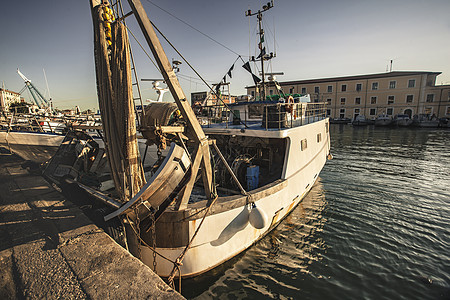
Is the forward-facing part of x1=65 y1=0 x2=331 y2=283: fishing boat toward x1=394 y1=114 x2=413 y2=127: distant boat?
yes

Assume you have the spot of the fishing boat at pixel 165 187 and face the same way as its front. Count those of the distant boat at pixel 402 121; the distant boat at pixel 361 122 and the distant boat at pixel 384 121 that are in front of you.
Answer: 3

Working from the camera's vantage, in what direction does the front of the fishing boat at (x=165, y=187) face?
facing away from the viewer and to the right of the viewer

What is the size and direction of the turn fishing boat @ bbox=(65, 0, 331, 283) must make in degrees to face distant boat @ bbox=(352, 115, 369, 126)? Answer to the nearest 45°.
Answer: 0° — it already faces it

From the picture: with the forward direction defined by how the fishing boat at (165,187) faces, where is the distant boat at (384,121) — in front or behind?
in front
